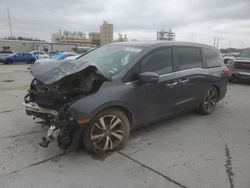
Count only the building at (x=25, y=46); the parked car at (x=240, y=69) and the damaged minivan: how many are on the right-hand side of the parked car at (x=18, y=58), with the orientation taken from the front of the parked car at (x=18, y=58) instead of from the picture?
1

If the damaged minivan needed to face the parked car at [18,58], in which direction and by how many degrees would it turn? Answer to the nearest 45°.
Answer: approximately 90° to its right

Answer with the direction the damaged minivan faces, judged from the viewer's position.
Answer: facing the viewer and to the left of the viewer

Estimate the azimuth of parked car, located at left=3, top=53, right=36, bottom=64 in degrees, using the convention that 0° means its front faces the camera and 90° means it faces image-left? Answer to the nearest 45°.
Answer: approximately 90°
